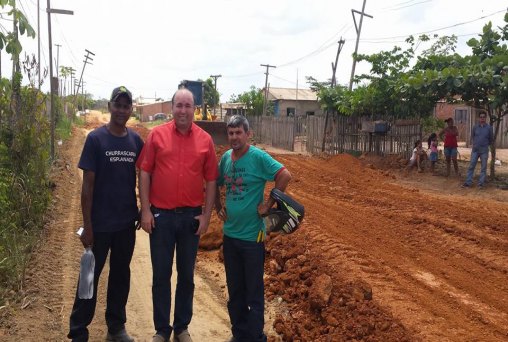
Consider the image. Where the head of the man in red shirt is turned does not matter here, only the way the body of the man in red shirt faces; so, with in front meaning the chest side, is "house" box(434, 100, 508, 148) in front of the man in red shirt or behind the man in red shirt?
behind

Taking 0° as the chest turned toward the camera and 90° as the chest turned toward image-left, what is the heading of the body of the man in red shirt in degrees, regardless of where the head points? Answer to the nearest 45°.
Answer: approximately 0°

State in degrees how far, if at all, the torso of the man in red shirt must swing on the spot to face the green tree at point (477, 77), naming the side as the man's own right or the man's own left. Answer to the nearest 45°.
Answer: approximately 135° to the man's own left

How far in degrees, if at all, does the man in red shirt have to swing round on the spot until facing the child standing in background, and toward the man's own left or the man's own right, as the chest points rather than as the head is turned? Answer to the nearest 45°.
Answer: approximately 135° to the man's own left

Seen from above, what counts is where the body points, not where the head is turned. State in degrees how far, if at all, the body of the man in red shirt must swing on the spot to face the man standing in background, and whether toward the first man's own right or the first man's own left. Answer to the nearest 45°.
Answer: approximately 135° to the first man's own left

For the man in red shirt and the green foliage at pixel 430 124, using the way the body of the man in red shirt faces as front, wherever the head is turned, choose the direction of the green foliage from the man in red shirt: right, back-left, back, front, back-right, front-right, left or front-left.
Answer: back-left

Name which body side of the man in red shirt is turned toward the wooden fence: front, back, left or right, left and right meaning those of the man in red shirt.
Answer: back

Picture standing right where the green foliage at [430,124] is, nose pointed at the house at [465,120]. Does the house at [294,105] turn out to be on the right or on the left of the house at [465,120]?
left
